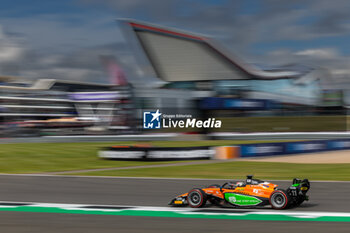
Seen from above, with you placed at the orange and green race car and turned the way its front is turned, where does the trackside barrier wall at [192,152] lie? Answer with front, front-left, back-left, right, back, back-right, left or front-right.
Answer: right

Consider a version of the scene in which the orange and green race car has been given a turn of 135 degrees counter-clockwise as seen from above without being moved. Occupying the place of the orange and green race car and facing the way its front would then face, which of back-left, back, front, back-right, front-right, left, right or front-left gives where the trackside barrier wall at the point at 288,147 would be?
back-left

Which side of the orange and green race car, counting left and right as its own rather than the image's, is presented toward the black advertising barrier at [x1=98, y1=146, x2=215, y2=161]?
right

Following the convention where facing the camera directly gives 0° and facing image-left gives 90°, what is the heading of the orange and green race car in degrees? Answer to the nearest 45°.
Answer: approximately 90°
